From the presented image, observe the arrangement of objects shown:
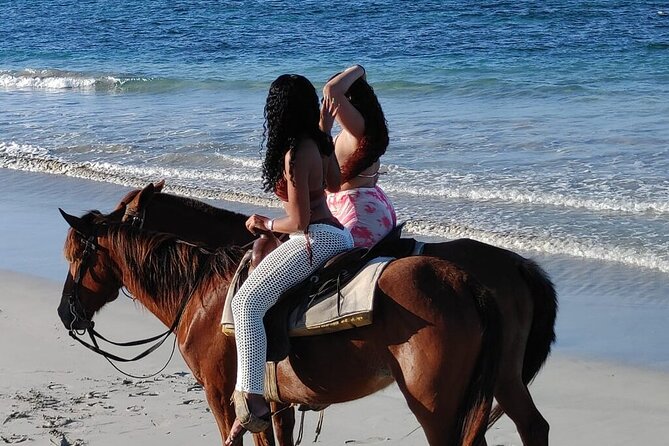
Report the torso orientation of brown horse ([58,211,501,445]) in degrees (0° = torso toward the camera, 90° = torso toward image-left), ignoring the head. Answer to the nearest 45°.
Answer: approximately 90°

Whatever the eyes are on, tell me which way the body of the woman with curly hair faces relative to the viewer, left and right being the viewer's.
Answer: facing away from the viewer and to the left of the viewer

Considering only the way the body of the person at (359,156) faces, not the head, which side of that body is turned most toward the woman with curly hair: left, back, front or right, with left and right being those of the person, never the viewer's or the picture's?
left

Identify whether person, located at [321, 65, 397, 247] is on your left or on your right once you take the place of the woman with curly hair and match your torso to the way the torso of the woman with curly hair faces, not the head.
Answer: on your right

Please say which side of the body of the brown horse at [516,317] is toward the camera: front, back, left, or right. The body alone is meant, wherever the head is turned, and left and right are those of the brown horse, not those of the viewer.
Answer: left

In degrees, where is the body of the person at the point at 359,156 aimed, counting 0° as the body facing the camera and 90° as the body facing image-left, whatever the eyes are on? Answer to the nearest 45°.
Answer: approximately 135°
